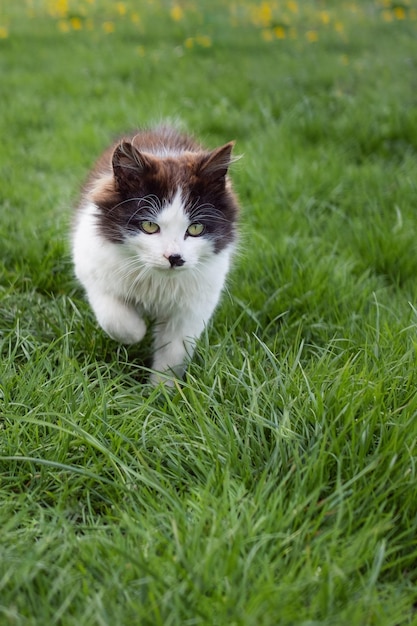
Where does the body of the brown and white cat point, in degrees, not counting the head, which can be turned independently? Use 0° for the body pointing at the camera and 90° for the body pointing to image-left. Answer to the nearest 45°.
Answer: approximately 0°

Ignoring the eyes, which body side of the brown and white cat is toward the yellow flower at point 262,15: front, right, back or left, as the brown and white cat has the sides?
back

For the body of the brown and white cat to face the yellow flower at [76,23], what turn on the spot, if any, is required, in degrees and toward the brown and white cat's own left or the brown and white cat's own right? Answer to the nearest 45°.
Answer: approximately 180°

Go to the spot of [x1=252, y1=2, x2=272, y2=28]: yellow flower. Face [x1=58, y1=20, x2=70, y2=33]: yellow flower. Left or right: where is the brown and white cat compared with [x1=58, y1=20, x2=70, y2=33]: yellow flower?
left

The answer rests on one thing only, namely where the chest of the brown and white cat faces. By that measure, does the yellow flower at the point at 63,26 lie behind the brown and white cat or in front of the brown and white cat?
behind
